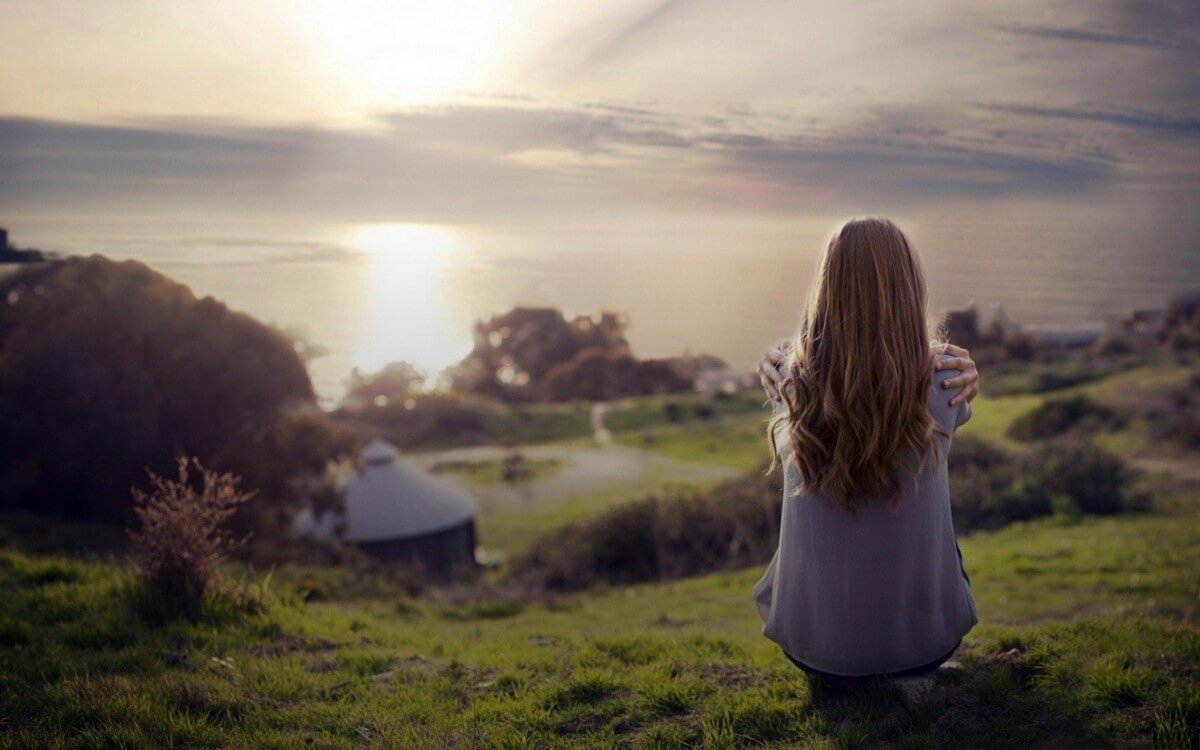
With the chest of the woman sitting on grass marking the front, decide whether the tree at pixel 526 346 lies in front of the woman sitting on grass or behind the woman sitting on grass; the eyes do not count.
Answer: in front

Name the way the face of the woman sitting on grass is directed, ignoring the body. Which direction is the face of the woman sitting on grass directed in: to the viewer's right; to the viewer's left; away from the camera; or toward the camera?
away from the camera

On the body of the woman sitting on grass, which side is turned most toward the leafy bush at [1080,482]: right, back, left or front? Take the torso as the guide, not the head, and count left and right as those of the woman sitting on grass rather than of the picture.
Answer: front

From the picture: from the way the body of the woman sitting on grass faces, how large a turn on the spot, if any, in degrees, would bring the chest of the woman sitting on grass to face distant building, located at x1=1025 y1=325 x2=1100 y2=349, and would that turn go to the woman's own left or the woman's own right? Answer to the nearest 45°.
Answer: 0° — they already face it

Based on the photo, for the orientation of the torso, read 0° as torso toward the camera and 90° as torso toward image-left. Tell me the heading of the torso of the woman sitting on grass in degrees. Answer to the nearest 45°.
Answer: approximately 180°

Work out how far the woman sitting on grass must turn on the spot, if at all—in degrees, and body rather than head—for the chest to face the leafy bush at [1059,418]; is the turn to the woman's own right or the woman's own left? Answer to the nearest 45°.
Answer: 0° — they already face it

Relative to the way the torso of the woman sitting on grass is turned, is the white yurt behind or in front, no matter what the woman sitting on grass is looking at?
in front
